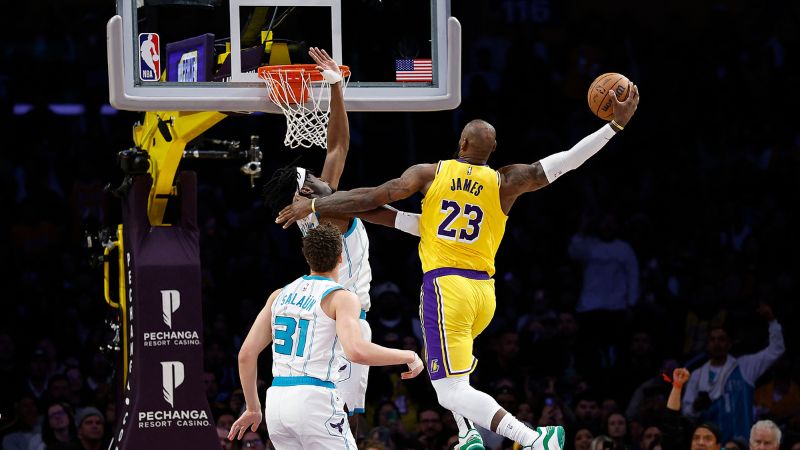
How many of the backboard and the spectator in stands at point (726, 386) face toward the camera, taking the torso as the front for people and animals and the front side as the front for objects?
2

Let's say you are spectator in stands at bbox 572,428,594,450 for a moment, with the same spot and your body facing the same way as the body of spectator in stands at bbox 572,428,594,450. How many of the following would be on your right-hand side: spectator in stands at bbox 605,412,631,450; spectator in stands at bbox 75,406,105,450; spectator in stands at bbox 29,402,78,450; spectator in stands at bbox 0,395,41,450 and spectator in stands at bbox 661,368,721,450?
3

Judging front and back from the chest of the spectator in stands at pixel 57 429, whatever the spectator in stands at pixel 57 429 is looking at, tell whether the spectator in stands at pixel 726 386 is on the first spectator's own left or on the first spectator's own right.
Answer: on the first spectator's own left

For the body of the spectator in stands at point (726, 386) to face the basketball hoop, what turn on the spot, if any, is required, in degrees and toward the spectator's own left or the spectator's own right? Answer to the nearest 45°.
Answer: approximately 45° to the spectator's own right

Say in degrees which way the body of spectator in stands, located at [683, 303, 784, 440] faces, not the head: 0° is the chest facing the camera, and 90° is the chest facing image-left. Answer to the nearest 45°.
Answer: approximately 0°

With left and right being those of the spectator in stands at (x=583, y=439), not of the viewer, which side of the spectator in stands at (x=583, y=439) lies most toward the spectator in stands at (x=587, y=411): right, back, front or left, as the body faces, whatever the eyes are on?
back

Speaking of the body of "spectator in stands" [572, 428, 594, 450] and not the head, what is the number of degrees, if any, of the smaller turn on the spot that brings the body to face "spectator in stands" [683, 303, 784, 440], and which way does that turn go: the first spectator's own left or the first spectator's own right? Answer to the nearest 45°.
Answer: approximately 135° to the first spectator's own left
